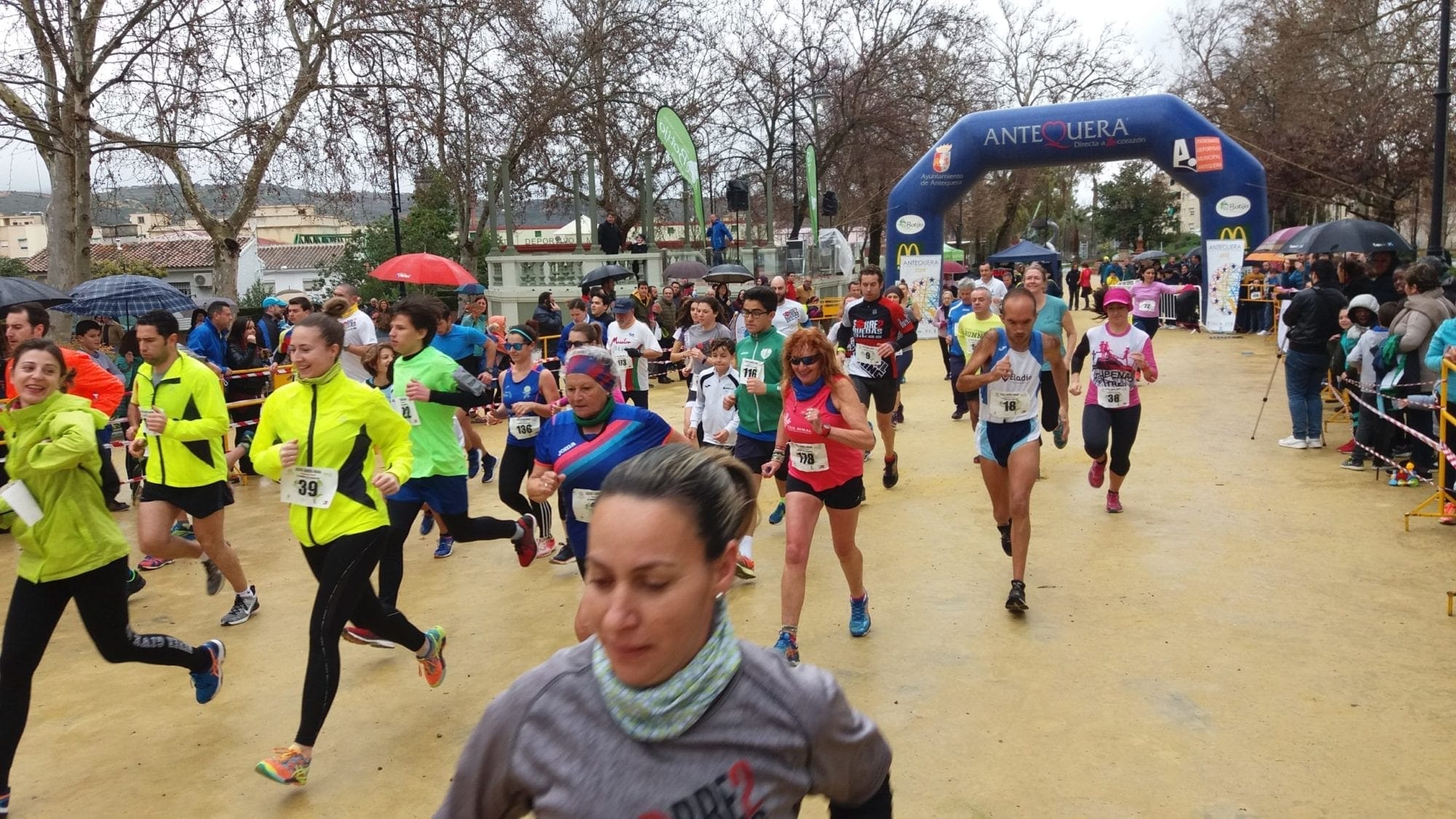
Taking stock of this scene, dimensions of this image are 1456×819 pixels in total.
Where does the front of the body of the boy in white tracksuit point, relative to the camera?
toward the camera

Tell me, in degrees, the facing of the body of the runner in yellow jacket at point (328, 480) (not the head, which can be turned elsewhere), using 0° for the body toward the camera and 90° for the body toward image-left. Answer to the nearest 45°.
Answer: approximately 45°

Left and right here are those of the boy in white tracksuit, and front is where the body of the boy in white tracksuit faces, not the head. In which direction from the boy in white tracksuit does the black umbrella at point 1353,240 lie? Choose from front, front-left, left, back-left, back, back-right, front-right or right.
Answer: back-left

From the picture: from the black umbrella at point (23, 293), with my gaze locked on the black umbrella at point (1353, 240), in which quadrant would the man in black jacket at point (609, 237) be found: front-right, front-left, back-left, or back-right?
front-left

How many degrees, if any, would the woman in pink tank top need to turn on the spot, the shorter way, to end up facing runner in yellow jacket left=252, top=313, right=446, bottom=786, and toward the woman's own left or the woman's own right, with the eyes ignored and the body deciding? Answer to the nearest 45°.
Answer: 0° — they already face them

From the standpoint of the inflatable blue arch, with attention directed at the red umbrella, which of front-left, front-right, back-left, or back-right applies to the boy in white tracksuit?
front-left

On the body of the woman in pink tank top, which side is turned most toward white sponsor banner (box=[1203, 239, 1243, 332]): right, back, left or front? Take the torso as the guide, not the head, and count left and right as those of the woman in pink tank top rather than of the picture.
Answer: back

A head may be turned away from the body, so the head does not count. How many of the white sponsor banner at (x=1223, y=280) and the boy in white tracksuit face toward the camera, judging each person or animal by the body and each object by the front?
2

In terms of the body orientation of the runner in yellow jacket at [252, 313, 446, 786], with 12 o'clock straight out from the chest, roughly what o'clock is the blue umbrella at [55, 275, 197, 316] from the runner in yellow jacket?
The blue umbrella is roughly at 4 o'clock from the runner in yellow jacket.

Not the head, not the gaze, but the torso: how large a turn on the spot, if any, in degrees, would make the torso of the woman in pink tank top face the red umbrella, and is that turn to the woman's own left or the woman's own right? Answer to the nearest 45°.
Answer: approximately 90° to the woman's own right

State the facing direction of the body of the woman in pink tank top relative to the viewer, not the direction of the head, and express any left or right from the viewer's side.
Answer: facing the viewer and to the left of the viewer

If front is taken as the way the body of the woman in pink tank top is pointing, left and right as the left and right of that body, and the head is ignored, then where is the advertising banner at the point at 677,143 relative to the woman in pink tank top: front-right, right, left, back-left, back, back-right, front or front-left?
back-right

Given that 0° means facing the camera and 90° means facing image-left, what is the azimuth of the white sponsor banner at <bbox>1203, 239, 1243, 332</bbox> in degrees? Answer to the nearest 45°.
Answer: approximately 0°
